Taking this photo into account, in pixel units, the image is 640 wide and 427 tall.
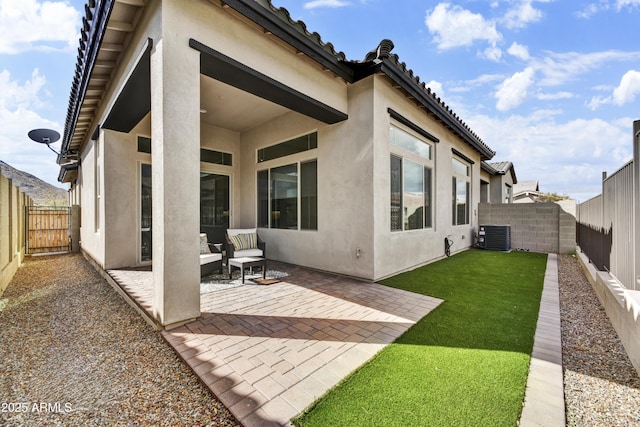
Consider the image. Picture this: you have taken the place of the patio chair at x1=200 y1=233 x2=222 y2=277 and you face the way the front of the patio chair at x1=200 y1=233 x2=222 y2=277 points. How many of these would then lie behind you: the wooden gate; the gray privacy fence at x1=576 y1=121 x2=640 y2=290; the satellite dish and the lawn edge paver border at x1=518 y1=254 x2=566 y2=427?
2

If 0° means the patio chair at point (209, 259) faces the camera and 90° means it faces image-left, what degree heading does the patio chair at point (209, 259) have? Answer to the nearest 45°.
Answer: approximately 315°

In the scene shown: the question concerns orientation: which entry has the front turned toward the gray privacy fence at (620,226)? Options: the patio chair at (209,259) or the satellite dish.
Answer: the patio chair

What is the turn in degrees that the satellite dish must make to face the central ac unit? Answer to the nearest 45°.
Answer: approximately 135° to its right

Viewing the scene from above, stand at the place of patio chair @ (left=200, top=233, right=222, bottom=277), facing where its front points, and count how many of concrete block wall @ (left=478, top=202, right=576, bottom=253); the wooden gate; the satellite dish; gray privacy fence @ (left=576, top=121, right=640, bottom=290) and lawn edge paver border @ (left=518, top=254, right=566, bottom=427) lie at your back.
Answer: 2

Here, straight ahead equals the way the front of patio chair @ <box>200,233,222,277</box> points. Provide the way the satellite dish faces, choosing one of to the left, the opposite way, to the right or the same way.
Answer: the opposite way

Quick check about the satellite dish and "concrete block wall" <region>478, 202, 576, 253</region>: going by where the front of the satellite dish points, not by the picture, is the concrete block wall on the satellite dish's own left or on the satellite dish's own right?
on the satellite dish's own right

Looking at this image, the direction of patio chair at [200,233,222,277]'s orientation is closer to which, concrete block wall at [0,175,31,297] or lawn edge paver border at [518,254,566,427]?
the lawn edge paver border

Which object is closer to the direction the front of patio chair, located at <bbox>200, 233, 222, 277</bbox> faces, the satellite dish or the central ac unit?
the central ac unit
